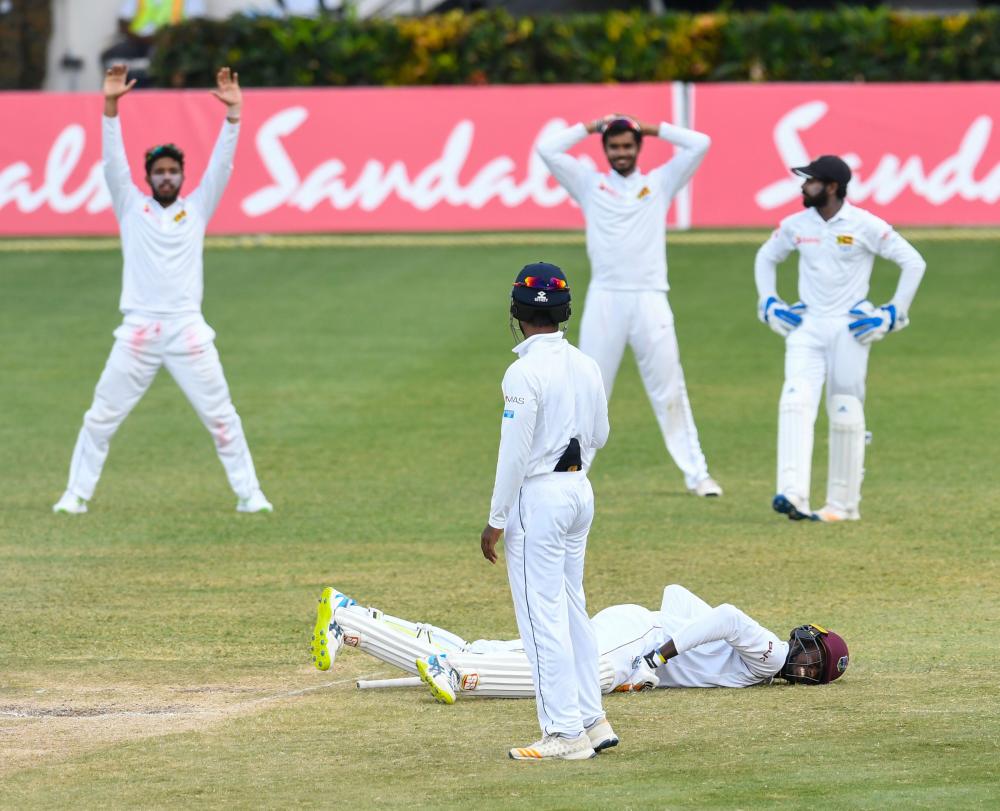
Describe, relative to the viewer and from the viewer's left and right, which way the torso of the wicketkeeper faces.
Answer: facing the viewer

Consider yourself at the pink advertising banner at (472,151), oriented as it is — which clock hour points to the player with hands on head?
The player with hands on head is roughly at 12 o'clock from the pink advertising banner.

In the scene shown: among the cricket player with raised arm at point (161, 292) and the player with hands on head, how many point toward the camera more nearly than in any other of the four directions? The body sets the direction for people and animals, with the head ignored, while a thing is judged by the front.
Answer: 2

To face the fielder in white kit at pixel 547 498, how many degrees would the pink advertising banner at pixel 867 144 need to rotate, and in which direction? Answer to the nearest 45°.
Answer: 0° — it already faces them

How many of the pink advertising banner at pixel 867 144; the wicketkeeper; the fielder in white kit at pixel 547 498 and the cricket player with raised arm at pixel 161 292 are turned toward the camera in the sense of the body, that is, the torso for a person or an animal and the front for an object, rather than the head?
3

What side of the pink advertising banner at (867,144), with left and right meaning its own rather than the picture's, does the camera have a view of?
front

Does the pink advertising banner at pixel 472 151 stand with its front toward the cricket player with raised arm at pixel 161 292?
yes

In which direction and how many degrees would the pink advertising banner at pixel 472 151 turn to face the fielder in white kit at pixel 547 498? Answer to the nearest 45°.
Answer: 0° — it already faces them

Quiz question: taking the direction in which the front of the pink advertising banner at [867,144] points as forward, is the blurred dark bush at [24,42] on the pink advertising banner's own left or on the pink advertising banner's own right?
on the pink advertising banner's own right

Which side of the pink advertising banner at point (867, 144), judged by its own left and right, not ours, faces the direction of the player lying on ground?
front

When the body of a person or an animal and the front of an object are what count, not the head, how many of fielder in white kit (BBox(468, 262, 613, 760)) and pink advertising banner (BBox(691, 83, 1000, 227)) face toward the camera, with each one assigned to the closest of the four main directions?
1

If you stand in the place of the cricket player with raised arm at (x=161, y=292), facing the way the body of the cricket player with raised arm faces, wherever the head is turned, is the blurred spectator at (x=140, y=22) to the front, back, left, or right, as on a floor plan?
back

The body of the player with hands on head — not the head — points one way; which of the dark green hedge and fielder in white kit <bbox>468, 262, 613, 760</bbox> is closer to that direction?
the fielder in white kit

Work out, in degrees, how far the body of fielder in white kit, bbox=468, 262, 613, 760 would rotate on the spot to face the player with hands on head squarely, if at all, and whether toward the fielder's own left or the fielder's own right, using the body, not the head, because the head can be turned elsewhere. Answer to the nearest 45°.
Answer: approximately 45° to the fielder's own right

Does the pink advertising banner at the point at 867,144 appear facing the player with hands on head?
yes

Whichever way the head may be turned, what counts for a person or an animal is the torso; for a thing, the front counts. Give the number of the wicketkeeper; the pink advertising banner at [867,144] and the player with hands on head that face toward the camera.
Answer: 3

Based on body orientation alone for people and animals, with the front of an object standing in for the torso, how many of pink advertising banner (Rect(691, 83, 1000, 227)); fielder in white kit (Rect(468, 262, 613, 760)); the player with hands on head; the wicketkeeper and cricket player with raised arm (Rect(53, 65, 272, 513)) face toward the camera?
4

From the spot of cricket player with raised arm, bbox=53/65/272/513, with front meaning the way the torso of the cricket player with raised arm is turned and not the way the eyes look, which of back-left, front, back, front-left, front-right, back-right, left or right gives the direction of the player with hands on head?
left
